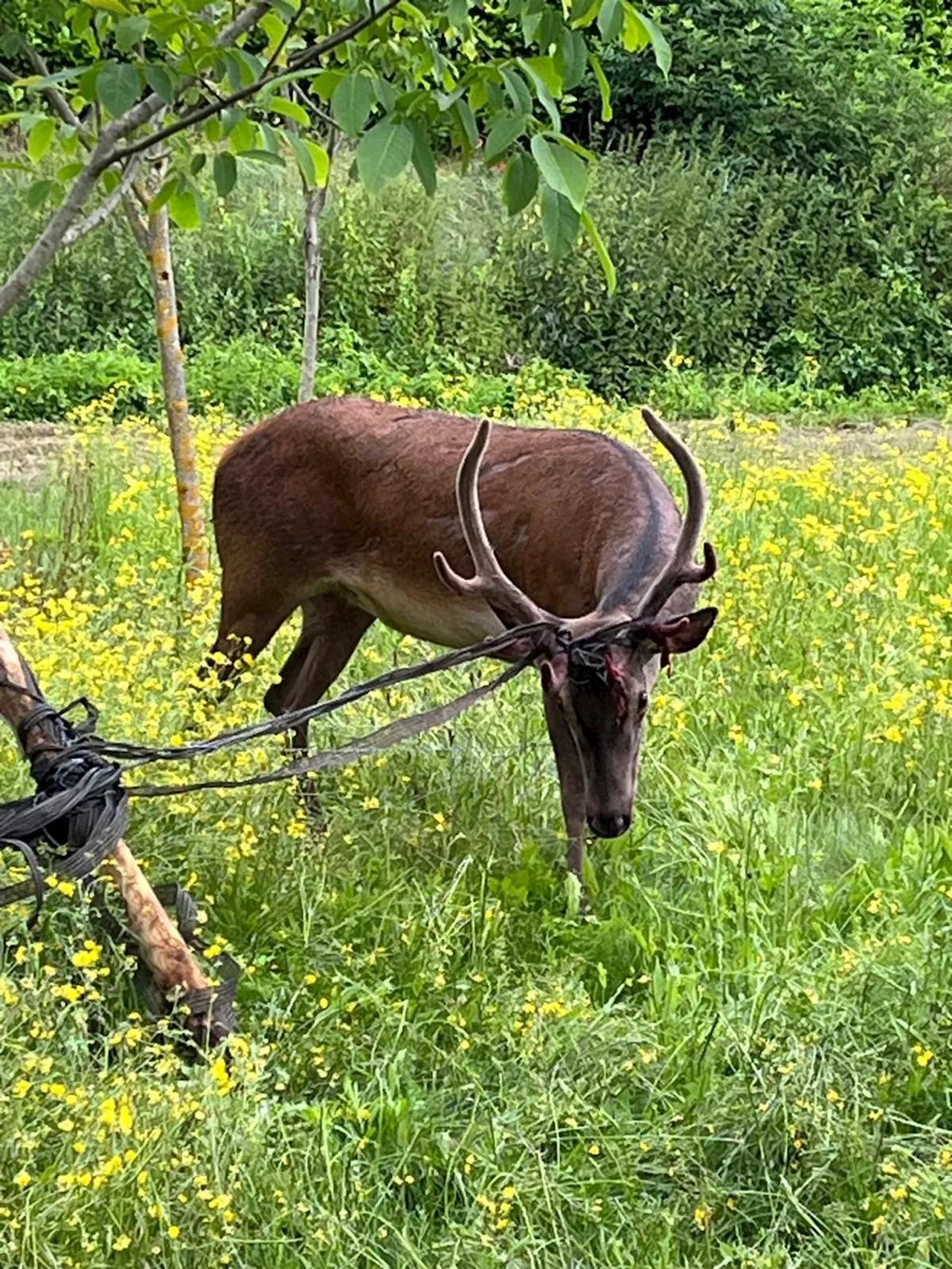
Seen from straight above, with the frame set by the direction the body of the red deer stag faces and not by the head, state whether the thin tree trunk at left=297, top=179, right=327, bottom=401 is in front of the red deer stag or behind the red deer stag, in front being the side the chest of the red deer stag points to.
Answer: behind

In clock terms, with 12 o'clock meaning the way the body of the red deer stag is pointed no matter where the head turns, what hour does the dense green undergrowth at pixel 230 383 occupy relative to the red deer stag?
The dense green undergrowth is roughly at 7 o'clock from the red deer stag.

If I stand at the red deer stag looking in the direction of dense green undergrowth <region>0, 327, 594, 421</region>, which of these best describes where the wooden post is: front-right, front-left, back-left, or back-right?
back-left

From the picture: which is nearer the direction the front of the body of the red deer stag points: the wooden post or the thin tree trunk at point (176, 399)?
the wooden post

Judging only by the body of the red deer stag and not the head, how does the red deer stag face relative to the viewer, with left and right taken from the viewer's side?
facing the viewer and to the right of the viewer

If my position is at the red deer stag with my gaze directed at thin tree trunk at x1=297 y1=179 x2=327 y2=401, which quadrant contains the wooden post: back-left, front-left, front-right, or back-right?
back-left

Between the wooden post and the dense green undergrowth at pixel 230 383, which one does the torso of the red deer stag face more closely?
the wooden post

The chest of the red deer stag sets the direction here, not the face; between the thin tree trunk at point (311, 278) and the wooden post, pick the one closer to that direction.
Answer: the wooden post

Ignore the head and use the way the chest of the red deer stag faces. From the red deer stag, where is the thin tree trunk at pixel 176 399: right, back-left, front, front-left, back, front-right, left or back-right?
back

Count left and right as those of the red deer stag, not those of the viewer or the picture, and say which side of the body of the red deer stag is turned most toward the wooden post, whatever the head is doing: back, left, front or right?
right
